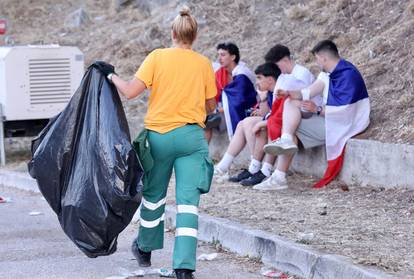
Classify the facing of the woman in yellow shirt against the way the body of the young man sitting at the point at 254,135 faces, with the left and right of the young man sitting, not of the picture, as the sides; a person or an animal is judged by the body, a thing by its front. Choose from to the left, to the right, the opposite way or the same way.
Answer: to the right

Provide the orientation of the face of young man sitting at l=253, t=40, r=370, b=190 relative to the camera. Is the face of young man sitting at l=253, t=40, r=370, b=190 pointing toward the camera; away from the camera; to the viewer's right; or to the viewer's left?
to the viewer's left

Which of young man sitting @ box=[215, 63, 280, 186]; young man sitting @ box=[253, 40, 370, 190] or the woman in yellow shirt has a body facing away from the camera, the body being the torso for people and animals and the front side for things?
the woman in yellow shirt

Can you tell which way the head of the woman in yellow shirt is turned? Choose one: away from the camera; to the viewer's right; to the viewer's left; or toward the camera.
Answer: away from the camera

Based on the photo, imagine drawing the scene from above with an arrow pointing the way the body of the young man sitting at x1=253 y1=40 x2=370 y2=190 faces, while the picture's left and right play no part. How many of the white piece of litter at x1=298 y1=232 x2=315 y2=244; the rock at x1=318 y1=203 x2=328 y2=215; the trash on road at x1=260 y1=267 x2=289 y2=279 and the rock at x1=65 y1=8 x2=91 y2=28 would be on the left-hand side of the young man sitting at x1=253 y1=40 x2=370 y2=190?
3

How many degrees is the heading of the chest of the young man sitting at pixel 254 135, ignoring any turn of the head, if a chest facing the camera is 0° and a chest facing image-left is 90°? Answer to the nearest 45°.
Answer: approximately 90°

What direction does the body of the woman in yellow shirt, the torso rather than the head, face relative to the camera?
away from the camera

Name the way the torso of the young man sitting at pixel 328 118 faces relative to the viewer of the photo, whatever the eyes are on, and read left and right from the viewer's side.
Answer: facing to the left of the viewer

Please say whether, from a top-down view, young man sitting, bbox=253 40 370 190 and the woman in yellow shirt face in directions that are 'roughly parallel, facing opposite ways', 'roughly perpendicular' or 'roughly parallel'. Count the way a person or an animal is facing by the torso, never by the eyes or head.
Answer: roughly perpendicular
